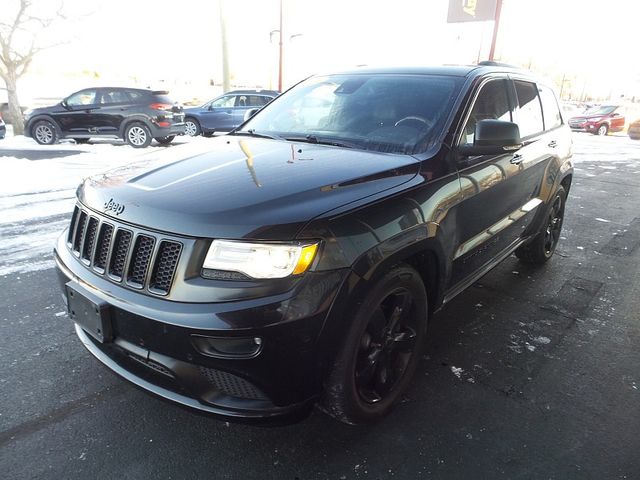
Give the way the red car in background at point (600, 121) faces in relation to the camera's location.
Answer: facing the viewer and to the left of the viewer

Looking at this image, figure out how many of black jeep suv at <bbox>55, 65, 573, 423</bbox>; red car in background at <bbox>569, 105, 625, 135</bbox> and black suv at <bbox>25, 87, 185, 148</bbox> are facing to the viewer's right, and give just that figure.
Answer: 0

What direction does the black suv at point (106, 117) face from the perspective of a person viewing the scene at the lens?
facing away from the viewer and to the left of the viewer

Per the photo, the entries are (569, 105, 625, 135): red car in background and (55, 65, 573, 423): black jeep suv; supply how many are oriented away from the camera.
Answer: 0

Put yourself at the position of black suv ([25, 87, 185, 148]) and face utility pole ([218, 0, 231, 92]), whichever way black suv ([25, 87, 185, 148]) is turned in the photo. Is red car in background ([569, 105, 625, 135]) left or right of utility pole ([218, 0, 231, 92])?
right

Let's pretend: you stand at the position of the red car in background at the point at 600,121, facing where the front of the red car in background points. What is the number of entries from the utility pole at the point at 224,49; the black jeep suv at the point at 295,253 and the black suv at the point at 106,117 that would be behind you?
0

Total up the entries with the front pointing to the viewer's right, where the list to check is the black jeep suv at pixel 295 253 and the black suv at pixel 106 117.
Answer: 0

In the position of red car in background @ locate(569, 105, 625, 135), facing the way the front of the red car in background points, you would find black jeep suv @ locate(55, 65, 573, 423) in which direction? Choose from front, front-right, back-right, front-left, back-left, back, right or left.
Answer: front-left

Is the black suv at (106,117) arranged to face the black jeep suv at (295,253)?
no

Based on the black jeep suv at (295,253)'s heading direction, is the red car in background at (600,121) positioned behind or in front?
behind

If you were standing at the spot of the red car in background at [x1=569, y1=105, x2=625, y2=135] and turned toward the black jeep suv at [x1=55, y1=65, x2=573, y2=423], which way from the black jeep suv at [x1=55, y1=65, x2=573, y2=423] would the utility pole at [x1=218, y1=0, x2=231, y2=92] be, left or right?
right

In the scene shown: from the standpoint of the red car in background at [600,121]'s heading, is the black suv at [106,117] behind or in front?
in front

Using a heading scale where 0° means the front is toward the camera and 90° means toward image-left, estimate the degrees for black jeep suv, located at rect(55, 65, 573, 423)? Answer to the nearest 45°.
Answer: approximately 45°

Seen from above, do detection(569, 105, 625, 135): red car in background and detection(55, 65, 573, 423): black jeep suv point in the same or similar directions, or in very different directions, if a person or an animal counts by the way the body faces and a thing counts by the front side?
same or similar directions

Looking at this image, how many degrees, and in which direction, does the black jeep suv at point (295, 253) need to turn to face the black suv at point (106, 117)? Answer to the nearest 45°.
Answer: approximately 90° to its right

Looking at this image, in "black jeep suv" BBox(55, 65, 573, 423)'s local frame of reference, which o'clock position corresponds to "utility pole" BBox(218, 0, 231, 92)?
The utility pole is roughly at 4 o'clock from the black jeep suv.

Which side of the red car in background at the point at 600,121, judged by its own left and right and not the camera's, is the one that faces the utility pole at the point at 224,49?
front
